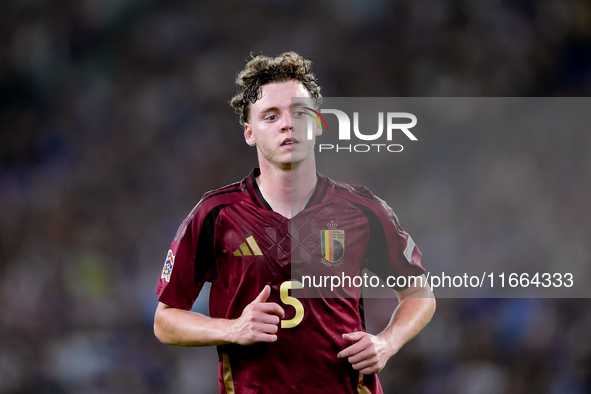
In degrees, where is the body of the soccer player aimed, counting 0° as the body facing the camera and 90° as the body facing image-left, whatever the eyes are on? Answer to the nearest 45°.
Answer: approximately 0°
